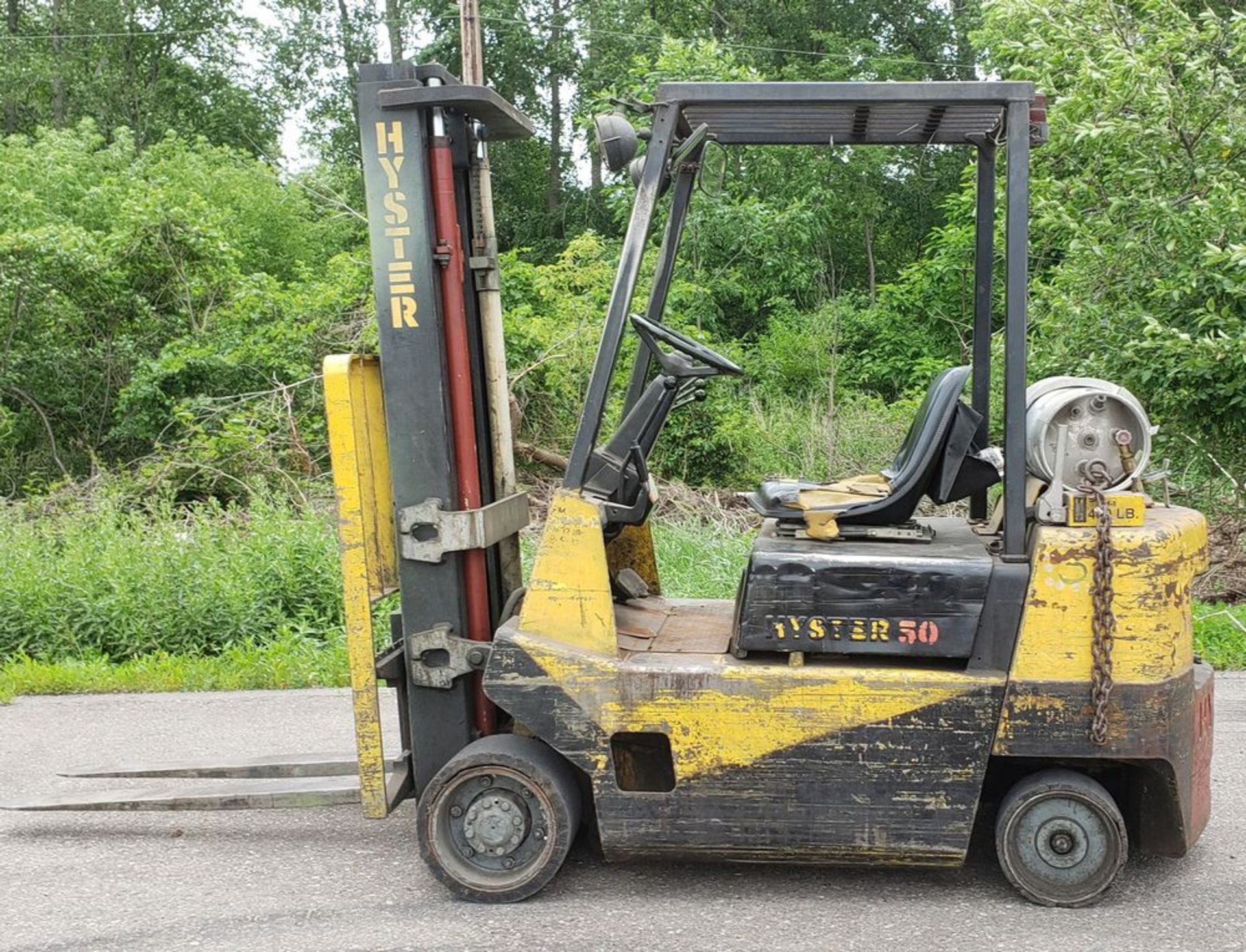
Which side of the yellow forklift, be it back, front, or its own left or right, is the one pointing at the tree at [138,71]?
right

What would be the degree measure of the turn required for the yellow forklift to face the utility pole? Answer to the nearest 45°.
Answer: approximately 45° to its right

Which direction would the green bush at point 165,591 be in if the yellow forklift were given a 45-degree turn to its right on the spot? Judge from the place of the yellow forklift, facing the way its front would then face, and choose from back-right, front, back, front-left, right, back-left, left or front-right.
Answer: front

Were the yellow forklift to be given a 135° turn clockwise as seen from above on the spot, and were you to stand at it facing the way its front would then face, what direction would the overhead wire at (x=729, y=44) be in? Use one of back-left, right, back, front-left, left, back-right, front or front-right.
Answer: front-left

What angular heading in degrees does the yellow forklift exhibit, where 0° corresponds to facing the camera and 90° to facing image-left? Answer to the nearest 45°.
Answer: approximately 90°
